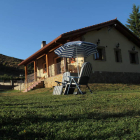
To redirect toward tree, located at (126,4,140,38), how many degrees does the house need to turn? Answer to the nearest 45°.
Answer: approximately 180°

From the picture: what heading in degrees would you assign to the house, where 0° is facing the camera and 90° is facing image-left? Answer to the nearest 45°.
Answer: approximately 45°
